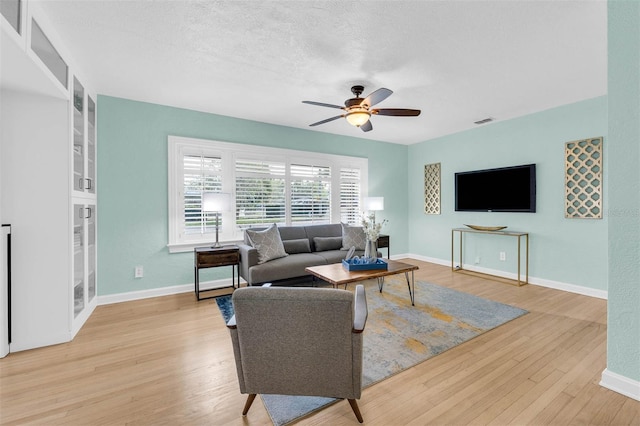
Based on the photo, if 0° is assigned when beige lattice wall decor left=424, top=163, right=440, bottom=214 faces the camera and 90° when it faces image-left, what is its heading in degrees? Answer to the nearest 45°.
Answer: approximately 45°

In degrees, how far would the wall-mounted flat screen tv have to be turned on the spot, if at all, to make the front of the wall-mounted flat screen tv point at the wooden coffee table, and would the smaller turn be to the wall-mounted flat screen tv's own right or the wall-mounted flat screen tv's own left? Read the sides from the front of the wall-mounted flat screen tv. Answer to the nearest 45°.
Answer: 0° — it already faces it

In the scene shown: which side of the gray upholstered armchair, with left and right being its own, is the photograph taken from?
back

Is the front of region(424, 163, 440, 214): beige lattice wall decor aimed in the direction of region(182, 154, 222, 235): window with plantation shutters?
yes

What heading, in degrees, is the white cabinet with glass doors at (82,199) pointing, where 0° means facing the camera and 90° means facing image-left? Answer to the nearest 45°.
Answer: approximately 270°

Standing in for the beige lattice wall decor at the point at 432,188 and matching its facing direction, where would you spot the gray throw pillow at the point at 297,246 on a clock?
The gray throw pillow is roughly at 12 o'clock from the beige lattice wall decor.
